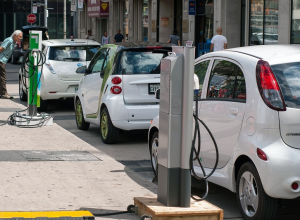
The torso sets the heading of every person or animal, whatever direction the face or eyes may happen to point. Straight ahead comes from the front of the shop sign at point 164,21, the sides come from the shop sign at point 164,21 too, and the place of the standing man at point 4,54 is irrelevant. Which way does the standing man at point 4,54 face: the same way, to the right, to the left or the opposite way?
to the left

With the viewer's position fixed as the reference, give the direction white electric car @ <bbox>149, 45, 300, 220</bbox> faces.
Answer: facing away from the viewer and to the left of the viewer

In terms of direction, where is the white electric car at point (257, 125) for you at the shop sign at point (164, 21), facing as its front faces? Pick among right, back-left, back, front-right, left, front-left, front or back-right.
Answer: front

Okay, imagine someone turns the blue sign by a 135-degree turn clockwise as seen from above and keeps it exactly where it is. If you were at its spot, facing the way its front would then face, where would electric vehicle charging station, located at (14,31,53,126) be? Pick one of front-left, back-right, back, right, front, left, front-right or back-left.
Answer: back-left

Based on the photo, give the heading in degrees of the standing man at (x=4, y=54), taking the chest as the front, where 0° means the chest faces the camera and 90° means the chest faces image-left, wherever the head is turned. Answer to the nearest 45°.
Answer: approximately 270°

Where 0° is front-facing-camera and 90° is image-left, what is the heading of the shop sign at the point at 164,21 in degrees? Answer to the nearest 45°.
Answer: approximately 0°

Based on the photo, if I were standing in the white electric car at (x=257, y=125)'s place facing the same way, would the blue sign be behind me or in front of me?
in front

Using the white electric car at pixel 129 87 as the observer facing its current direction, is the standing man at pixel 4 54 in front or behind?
in front

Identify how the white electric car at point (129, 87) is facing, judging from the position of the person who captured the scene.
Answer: facing away from the viewer and to the left of the viewer

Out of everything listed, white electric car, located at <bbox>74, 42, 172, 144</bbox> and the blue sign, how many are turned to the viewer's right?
0

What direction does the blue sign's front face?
toward the camera

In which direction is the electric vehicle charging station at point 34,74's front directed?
toward the camera

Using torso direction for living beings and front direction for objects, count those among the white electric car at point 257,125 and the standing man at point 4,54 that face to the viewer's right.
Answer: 1

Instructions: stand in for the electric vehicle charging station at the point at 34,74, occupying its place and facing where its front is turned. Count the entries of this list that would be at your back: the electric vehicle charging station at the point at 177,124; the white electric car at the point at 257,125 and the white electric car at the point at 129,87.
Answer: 0
